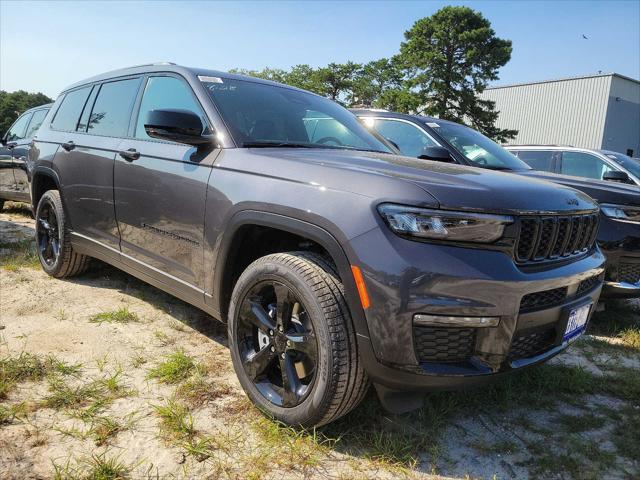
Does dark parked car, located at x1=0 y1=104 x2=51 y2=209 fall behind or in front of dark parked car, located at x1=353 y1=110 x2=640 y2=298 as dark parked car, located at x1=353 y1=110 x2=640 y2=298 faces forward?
behind

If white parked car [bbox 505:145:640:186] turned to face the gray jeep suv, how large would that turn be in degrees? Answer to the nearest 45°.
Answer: approximately 45° to its right

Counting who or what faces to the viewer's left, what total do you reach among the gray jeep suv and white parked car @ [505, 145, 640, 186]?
0

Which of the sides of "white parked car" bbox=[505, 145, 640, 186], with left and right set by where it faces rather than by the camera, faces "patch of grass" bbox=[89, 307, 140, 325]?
right

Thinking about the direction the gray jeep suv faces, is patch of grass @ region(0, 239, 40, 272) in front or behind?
behind

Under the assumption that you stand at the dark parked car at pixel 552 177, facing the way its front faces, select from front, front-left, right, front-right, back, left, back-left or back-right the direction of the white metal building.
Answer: back-left

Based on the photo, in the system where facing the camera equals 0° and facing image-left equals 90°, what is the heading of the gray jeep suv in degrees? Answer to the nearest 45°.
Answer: approximately 315°

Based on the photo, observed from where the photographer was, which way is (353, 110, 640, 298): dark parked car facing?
facing the viewer and to the right of the viewer

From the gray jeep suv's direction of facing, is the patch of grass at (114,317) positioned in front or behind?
behind
